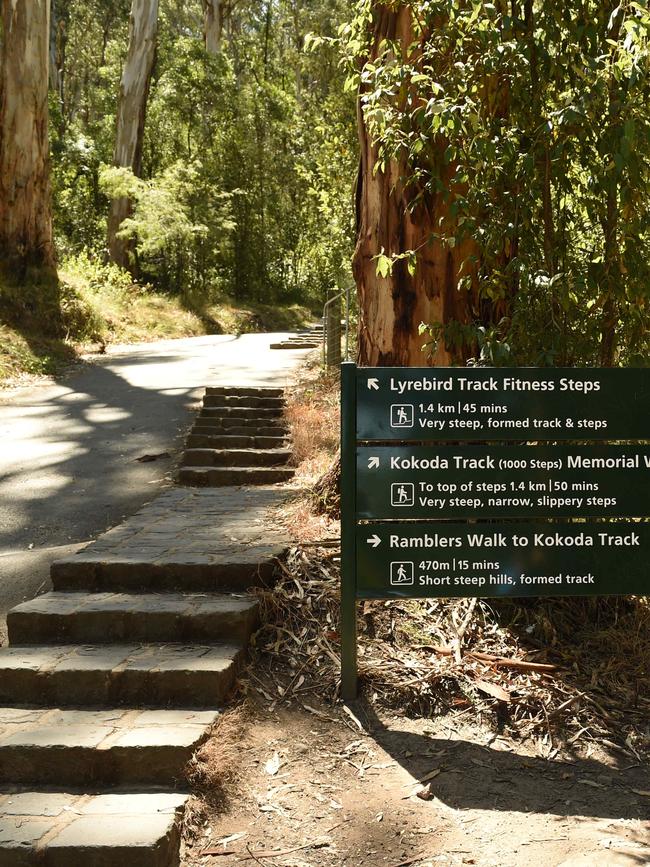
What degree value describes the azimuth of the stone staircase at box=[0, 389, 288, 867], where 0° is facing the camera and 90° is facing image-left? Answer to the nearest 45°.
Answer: approximately 0°

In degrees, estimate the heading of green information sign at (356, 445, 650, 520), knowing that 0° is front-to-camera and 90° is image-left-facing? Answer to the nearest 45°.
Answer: approximately 0°

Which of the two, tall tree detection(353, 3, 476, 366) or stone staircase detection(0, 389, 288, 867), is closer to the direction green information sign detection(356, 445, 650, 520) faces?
the stone staircase

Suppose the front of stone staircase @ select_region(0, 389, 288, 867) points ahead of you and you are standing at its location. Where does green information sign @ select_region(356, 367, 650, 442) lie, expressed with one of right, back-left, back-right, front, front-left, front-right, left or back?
left

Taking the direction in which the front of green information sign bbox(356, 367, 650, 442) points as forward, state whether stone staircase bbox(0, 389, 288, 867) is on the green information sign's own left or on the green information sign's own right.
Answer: on the green information sign's own right

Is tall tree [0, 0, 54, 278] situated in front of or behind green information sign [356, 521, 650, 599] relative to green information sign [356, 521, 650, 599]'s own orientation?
behind

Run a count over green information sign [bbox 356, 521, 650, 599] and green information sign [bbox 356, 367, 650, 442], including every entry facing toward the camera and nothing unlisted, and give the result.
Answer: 2
